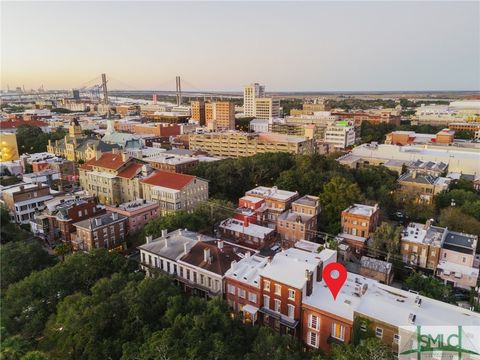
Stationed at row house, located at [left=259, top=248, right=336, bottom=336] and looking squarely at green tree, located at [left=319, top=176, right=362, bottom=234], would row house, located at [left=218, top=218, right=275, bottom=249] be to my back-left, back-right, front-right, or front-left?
front-left

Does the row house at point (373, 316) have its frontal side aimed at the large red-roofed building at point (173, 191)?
no

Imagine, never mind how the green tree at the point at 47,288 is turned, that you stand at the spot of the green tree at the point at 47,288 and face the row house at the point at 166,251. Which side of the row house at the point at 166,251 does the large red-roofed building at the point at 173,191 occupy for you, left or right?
left

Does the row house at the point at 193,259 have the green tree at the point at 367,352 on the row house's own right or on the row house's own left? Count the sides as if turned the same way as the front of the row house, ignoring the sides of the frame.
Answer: on the row house's own left

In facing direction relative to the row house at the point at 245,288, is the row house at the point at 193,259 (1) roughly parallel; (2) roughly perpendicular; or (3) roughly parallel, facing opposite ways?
roughly parallel

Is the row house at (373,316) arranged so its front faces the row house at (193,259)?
no

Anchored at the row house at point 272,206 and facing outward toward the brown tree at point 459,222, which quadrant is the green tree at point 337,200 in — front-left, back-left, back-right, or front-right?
front-left

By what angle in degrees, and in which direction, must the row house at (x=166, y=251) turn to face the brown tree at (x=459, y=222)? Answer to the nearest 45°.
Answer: approximately 135° to its left

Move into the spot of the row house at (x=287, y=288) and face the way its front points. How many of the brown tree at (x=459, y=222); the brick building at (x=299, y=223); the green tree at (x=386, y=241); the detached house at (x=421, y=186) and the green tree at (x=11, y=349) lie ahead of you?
1

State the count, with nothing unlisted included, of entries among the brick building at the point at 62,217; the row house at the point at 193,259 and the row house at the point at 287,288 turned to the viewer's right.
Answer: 0

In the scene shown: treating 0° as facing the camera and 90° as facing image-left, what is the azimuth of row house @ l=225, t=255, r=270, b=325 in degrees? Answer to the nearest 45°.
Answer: approximately 45°

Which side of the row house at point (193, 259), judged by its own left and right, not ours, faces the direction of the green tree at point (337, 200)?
back

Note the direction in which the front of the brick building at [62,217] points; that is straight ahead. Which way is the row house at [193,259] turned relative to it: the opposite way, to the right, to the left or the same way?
the same way

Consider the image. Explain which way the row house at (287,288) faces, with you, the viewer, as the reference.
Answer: facing the viewer and to the left of the viewer

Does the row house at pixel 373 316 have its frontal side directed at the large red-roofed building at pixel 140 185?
no

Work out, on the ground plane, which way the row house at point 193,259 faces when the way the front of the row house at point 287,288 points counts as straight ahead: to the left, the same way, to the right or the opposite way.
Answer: the same way

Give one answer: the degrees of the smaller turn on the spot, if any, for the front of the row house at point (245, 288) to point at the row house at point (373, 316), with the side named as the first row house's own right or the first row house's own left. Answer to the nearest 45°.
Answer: approximately 90° to the first row house's own left
